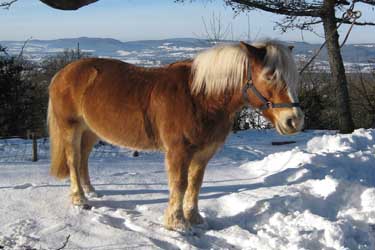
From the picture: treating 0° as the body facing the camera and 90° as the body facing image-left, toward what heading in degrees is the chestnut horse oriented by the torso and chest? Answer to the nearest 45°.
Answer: approximately 315°

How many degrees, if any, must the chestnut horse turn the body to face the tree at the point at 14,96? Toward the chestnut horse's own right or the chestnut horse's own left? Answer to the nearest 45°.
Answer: approximately 180°
